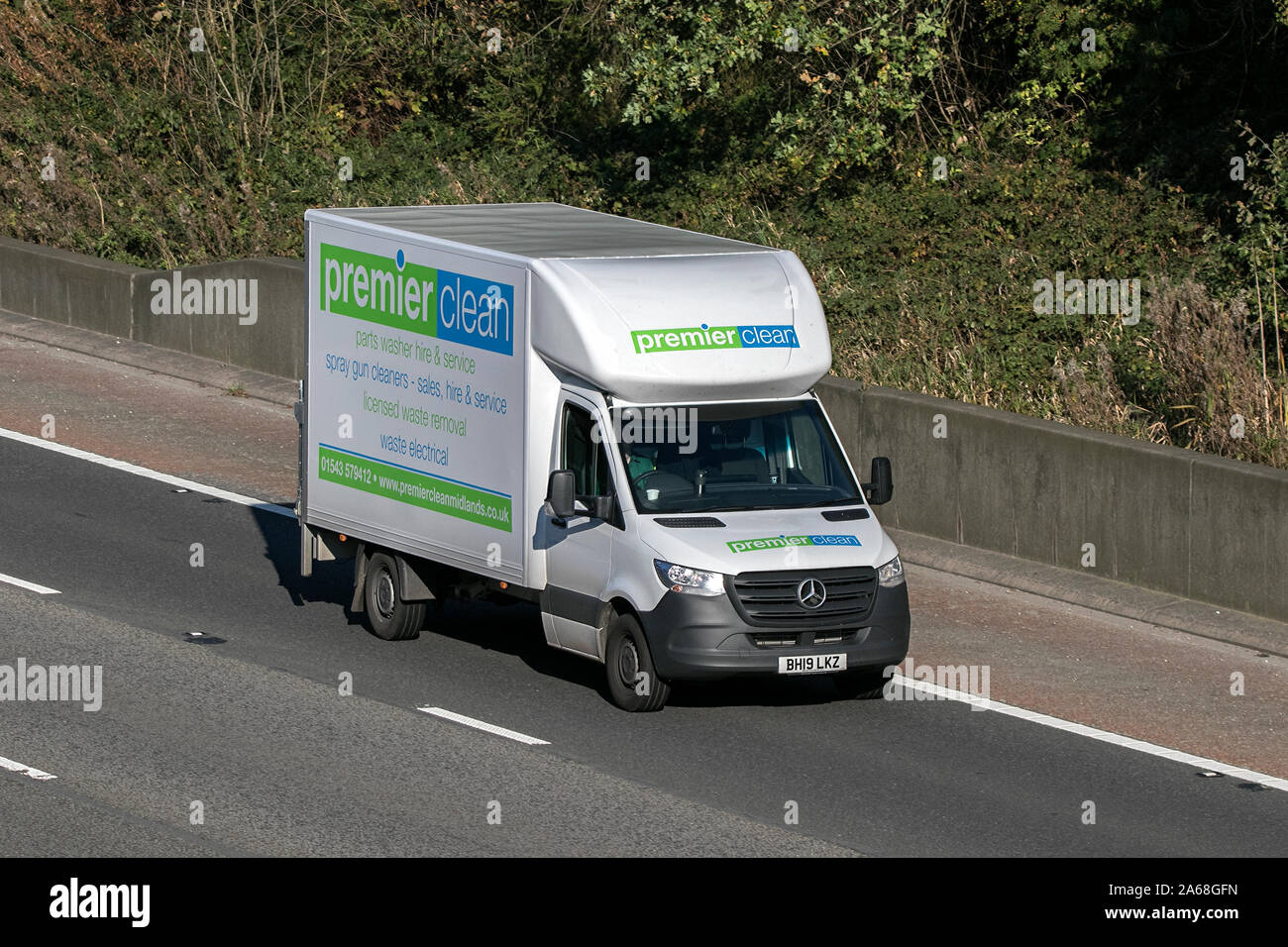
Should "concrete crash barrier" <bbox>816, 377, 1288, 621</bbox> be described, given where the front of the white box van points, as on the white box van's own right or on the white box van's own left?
on the white box van's own left

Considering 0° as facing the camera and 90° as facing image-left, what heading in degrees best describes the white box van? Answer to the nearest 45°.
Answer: approximately 315°

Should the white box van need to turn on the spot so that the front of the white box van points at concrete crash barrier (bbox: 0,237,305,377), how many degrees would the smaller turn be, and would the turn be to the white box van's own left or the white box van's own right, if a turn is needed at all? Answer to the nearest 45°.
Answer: approximately 180°
